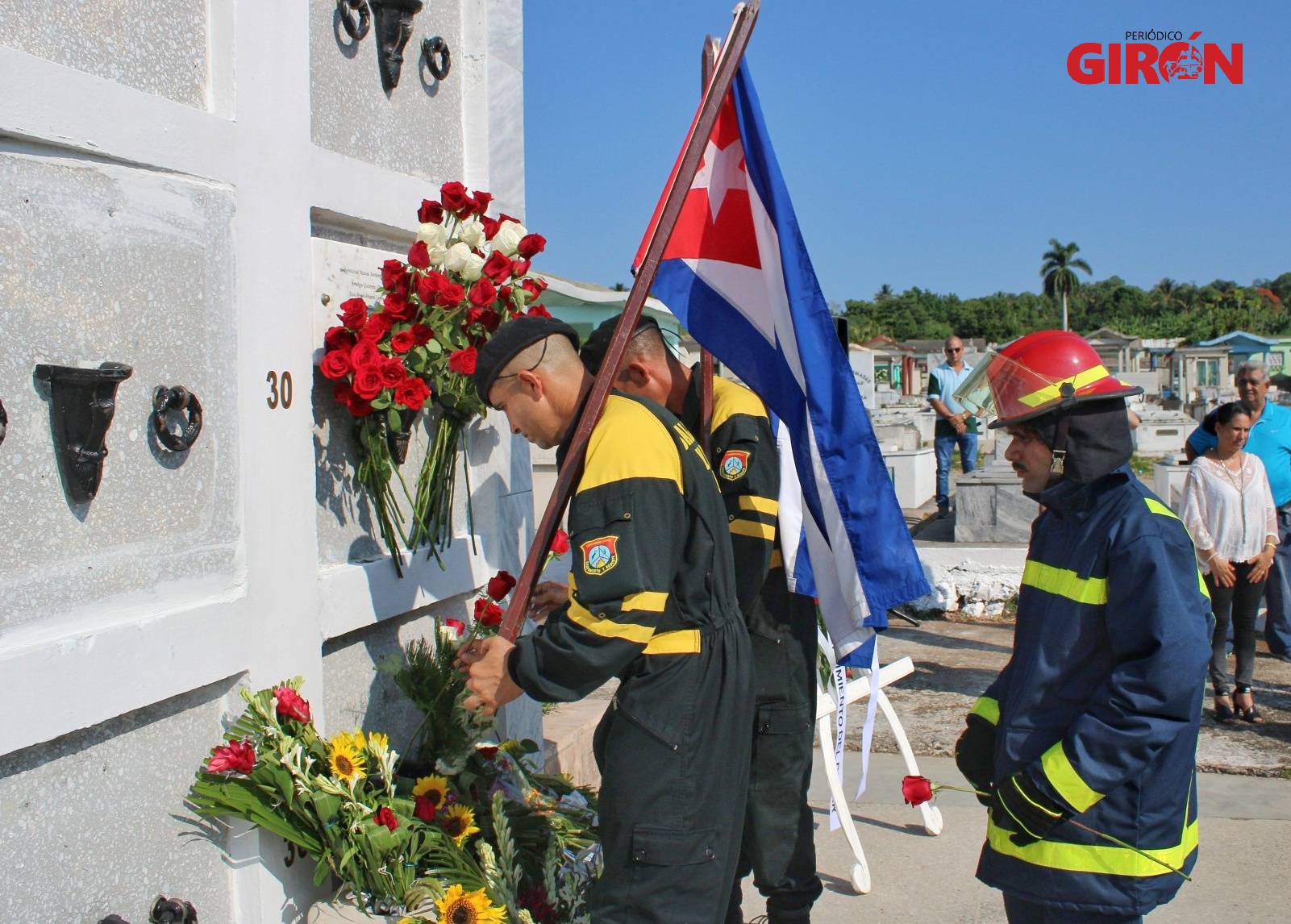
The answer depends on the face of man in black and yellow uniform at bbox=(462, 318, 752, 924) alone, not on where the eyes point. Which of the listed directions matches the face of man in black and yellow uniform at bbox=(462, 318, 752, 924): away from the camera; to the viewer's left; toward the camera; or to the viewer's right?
to the viewer's left

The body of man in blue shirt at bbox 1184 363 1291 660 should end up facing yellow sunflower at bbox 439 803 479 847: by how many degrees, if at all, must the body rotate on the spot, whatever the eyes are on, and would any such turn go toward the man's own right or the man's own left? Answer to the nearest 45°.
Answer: approximately 45° to the man's own right

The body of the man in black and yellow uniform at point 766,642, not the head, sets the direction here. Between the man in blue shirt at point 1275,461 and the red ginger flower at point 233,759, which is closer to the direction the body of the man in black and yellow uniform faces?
the red ginger flower

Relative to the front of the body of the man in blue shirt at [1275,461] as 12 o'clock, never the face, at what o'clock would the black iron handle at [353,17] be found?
The black iron handle is roughly at 1 o'clock from the man in blue shirt.

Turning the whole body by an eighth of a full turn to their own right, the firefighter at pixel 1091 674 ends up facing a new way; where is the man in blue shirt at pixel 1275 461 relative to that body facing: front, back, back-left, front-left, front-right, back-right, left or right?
front-right

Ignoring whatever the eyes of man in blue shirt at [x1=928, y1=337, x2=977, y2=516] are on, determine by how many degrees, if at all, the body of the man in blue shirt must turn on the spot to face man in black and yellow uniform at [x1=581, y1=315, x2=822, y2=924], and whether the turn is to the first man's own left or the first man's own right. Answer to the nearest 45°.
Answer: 0° — they already face them

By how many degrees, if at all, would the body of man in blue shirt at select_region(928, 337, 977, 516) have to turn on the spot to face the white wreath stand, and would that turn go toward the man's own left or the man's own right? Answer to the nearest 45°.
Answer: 0° — they already face it

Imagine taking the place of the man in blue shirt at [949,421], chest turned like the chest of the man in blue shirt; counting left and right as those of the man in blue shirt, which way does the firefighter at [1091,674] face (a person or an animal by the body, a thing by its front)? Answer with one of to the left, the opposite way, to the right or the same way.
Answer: to the right

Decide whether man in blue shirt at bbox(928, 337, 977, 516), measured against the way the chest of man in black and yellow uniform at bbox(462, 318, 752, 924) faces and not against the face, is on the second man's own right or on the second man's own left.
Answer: on the second man's own right

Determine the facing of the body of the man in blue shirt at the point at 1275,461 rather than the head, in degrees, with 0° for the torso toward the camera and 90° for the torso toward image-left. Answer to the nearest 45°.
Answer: approximately 0°

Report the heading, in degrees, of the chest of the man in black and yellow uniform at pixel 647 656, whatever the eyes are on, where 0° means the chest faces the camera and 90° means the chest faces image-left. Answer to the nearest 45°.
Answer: approximately 90°
